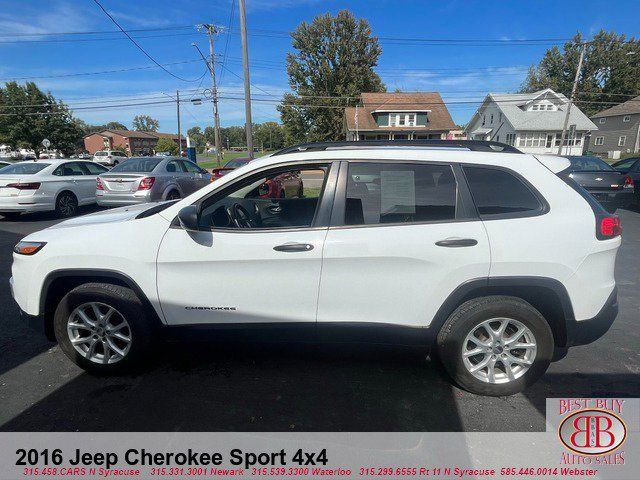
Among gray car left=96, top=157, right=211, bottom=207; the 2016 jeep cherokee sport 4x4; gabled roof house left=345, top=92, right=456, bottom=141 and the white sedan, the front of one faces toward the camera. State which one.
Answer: the gabled roof house

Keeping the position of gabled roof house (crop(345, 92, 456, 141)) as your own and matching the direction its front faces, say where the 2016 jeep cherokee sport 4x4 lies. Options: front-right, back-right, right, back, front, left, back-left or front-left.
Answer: front

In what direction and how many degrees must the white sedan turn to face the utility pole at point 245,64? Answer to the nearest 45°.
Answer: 0° — it already faces it

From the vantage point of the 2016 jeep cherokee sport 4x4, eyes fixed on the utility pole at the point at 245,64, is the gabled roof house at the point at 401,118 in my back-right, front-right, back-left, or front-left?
front-right

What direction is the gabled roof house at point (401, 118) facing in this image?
toward the camera

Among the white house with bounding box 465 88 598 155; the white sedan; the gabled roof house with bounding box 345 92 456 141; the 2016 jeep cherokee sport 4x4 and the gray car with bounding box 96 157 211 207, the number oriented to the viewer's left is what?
1

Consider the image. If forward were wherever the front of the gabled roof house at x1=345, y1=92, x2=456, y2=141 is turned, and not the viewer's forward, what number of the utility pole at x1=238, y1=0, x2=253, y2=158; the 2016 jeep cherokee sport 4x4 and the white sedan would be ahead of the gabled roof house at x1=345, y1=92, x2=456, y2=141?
3

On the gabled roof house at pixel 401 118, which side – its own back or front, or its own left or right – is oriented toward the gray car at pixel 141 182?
front

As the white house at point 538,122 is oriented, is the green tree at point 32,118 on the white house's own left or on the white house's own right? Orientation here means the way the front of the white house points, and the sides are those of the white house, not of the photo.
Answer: on the white house's own right

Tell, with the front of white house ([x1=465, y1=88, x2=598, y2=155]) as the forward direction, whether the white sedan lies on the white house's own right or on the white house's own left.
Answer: on the white house's own right

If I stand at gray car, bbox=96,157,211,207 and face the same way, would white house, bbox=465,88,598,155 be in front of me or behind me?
in front

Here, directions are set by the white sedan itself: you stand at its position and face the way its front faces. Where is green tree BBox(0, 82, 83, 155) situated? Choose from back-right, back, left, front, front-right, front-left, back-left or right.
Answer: front-left

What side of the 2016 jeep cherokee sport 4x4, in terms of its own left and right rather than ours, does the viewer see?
left

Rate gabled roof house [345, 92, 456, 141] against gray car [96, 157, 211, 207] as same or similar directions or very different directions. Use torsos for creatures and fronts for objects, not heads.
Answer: very different directions

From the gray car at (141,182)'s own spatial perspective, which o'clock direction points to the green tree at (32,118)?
The green tree is roughly at 10 o'clock from the gray car.

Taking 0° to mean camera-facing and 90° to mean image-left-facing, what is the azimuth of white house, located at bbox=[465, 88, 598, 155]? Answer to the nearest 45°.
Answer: approximately 315°

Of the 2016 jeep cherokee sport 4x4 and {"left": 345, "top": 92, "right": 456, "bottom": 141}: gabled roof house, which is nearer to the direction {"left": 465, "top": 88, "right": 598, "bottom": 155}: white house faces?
the 2016 jeep cherokee sport 4x4
